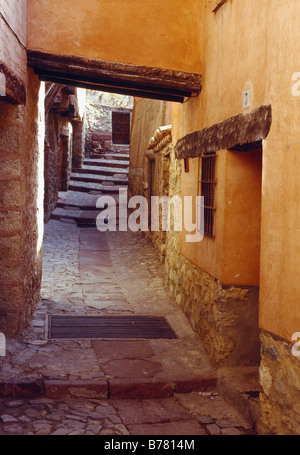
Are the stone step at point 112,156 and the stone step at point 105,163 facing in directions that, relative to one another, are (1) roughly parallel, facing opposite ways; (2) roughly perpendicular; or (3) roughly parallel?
roughly parallel

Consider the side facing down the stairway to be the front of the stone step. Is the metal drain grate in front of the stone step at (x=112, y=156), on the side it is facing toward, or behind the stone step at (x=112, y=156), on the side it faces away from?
in front

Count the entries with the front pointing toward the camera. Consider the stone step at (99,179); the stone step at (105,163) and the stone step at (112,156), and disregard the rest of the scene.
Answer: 3

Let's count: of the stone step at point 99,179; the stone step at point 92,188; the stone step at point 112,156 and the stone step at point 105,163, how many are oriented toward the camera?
4

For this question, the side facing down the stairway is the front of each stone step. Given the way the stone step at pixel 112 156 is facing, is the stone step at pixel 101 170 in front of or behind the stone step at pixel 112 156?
in front

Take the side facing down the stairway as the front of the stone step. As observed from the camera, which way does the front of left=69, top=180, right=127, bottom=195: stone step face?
facing the viewer

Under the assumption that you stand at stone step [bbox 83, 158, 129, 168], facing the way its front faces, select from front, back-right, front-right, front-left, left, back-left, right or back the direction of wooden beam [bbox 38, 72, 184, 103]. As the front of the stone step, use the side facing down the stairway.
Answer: front

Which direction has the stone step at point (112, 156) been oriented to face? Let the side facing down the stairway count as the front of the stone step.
toward the camera

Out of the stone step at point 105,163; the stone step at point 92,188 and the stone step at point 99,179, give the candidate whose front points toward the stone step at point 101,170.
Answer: the stone step at point 105,163

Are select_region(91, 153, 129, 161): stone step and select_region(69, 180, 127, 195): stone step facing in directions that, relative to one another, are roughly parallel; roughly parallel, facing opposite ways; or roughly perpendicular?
roughly parallel

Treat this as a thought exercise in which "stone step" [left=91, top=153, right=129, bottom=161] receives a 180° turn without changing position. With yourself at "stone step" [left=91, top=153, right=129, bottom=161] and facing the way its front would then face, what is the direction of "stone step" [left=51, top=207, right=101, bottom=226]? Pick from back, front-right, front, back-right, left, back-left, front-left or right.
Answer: back

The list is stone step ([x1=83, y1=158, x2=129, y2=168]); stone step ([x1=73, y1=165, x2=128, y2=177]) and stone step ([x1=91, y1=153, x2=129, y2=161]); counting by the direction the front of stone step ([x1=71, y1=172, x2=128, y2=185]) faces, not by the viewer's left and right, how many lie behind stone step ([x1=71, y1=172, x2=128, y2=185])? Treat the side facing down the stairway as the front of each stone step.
3

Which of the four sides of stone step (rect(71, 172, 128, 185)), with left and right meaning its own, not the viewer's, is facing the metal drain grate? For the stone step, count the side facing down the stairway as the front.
front

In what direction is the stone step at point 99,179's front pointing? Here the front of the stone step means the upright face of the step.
toward the camera
